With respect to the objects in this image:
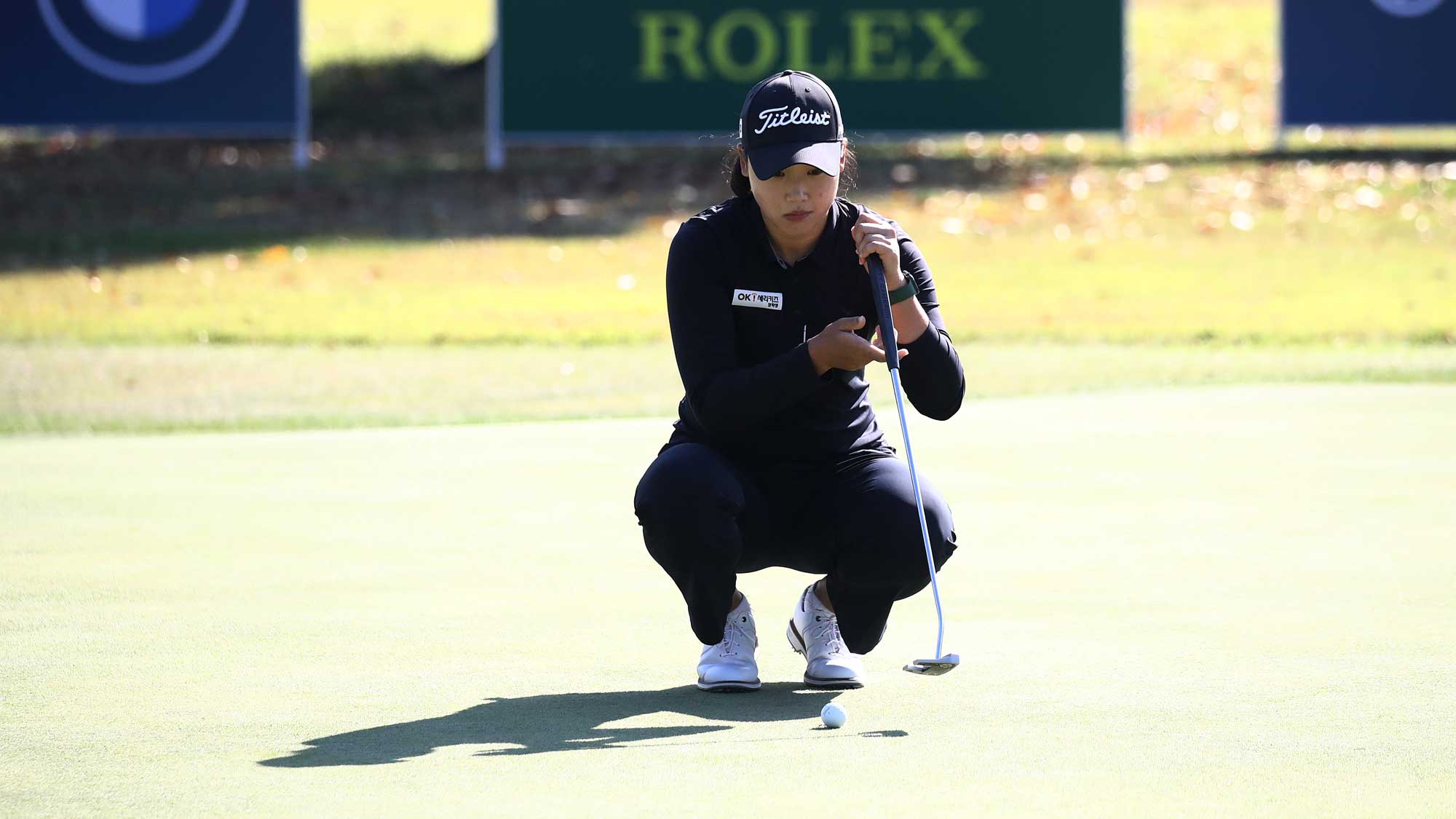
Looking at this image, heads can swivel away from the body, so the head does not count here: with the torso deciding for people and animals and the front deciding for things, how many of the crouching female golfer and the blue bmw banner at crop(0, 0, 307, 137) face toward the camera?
2

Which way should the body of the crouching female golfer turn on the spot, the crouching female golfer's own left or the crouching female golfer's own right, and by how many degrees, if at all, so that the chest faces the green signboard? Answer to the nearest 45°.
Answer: approximately 180°

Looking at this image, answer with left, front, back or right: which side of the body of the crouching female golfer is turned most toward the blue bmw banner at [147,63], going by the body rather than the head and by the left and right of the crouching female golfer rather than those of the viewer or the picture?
back

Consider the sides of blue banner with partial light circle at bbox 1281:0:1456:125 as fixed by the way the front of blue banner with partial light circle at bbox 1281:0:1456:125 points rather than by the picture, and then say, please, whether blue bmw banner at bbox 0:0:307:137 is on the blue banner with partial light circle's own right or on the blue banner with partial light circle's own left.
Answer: on the blue banner with partial light circle's own right

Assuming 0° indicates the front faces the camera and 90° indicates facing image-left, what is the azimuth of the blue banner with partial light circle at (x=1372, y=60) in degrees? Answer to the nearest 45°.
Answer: approximately 0°
